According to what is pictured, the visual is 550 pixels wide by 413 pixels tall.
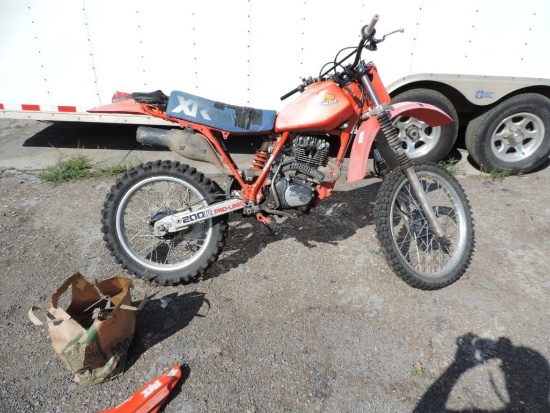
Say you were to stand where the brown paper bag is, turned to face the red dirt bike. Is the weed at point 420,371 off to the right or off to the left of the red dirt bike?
right

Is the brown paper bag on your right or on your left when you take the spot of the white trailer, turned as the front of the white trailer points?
on your left

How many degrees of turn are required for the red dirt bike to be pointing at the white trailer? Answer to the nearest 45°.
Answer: approximately 90° to its left

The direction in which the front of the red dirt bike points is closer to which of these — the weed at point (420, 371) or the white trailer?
the weed

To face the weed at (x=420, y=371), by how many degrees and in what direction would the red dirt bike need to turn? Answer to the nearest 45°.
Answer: approximately 45° to its right

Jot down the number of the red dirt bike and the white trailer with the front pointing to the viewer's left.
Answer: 1

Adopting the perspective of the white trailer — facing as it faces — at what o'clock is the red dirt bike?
The red dirt bike is roughly at 9 o'clock from the white trailer.

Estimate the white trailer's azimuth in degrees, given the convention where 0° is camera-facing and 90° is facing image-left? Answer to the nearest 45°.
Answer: approximately 90°

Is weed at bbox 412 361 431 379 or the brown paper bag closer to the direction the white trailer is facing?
the brown paper bag

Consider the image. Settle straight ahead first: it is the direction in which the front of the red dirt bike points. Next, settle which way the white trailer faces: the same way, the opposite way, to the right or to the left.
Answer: the opposite way

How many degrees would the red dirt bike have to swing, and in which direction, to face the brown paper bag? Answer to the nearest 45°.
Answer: approximately 135° to its right

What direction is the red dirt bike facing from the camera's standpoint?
to the viewer's right

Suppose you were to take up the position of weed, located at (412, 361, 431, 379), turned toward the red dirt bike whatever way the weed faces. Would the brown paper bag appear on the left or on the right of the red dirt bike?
left

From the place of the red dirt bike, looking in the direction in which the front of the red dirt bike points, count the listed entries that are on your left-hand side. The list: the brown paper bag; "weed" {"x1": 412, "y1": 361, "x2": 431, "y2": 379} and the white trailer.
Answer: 1
